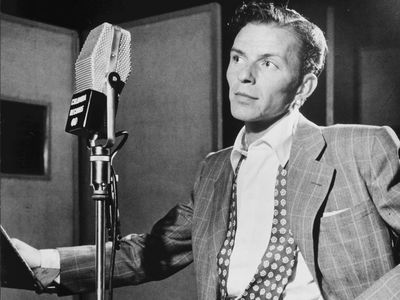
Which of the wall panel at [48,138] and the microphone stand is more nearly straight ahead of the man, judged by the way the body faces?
the microphone stand

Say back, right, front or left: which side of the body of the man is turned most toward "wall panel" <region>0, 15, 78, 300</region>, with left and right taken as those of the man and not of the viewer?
right

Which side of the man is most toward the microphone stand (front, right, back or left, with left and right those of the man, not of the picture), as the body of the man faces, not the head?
front

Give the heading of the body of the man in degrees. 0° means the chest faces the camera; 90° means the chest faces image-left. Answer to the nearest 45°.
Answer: approximately 45°

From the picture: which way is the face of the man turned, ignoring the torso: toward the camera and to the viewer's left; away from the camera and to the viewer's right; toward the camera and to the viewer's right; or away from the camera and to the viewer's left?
toward the camera and to the viewer's left
